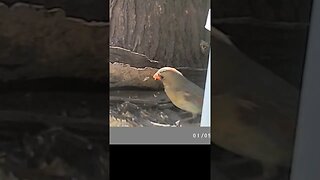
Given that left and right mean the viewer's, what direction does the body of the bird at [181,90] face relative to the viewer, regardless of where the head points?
facing to the left of the viewer
